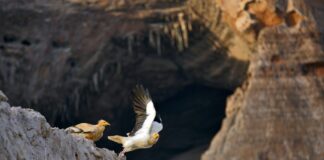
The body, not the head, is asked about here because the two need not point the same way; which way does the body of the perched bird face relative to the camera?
to the viewer's right
